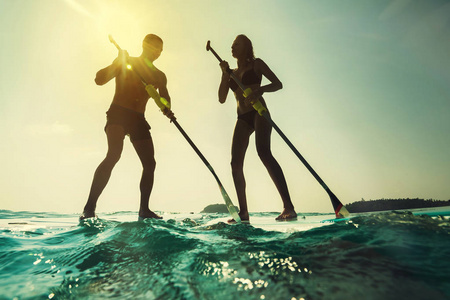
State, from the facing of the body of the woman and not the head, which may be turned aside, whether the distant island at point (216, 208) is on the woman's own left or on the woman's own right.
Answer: on the woman's own right

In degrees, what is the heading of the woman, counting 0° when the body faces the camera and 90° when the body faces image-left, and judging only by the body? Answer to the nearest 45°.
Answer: approximately 45°

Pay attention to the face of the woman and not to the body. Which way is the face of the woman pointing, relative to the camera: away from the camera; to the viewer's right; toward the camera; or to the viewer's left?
to the viewer's left

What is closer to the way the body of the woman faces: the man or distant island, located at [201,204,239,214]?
the man

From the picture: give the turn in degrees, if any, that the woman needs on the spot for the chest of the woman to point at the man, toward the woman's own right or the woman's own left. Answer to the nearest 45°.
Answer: approximately 45° to the woman's own right
